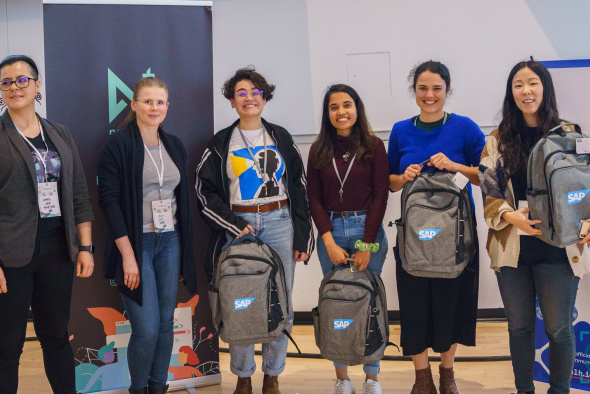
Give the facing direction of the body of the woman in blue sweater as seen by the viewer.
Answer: toward the camera

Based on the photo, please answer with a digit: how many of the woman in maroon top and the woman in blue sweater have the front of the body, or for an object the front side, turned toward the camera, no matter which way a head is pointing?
2

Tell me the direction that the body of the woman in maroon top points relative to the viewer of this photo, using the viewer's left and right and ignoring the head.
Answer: facing the viewer
